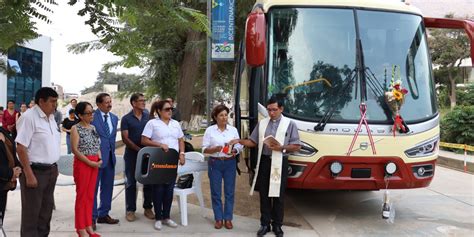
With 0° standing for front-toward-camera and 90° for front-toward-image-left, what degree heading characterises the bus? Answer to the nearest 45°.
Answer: approximately 0°

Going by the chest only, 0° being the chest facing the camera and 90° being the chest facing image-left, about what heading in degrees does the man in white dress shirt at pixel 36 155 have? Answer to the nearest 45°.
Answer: approximately 315°

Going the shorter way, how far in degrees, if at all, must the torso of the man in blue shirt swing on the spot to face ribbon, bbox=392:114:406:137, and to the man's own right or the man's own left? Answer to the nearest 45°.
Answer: approximately 45° to the man's own left

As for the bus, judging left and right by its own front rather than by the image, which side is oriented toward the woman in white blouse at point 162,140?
front

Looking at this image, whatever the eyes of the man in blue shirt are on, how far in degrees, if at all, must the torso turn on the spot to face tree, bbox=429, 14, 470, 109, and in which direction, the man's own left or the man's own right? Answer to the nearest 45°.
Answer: approximately 90° to the man's own left

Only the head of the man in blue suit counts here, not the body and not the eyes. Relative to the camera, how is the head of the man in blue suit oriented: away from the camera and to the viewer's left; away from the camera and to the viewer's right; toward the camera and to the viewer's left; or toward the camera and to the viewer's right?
toward the camera and to the viewer's right

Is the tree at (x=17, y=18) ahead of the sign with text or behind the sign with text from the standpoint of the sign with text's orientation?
ahead

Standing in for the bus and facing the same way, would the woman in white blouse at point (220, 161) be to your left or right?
on your right

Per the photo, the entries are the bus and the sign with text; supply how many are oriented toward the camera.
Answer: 2

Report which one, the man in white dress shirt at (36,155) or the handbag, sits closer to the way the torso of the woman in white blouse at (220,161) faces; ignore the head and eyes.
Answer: the man in white dress shirt
